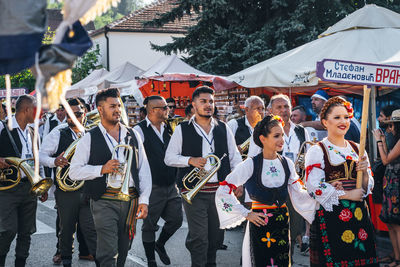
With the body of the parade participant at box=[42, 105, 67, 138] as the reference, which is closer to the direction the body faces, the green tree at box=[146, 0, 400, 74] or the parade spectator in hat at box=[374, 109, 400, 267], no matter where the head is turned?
the parade spectator in hat

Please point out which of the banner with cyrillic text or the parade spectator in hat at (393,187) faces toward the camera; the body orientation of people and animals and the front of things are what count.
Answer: the banner with cyrillic text

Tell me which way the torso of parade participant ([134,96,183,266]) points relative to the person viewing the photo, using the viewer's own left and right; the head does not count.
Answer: facing the viewer and to the right of the viewer

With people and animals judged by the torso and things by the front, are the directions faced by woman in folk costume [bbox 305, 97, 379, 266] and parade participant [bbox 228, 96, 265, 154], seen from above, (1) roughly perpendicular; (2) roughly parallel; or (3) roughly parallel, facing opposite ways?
roughly parallel

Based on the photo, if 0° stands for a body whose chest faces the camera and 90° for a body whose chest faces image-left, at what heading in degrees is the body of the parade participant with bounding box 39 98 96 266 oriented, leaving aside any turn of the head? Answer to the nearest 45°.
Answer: approximately 315°

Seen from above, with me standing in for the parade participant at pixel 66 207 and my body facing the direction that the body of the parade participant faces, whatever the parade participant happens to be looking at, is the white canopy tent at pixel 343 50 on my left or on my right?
on my left

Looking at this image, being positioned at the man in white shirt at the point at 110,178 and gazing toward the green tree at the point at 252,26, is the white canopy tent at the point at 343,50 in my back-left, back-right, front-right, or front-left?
front-right

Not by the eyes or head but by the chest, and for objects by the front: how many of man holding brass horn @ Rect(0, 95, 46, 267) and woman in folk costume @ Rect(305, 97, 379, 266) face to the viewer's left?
0

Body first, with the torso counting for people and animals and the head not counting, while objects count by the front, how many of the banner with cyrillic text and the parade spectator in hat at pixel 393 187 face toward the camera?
1

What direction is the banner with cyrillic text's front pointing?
toward the camera

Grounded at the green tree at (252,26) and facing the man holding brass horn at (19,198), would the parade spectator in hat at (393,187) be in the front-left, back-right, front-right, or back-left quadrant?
front-left

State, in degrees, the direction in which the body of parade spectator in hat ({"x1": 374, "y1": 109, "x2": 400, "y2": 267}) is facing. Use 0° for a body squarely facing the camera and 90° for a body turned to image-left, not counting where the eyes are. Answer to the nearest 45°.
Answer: approximately 90°

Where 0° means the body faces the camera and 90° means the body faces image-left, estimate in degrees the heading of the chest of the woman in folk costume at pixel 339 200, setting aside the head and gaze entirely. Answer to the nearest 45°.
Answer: approximately 315°
